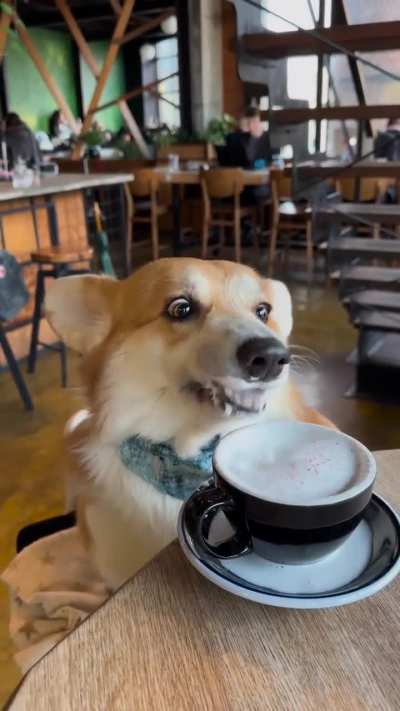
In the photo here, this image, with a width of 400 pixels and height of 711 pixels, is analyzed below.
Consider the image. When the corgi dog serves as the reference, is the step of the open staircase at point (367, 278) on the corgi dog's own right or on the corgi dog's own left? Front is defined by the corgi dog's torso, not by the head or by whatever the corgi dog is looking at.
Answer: on the corgi dog's own left

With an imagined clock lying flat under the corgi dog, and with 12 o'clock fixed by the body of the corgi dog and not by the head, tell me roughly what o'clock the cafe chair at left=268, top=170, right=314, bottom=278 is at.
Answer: The cafe chair is roughly at 6 o'clock from the corgi dog.

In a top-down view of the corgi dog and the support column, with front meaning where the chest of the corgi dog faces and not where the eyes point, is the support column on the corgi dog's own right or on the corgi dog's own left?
on the corgi dog's own left

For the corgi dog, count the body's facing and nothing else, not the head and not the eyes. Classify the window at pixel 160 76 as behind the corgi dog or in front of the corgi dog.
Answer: behind

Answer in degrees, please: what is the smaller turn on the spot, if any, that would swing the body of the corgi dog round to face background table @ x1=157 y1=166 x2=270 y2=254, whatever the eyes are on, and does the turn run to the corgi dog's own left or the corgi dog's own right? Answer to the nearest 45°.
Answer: approximately 135° to the corgi dog's own left

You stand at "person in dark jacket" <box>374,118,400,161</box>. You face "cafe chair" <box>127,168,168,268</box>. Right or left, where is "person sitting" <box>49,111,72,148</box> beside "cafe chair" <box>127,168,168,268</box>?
right

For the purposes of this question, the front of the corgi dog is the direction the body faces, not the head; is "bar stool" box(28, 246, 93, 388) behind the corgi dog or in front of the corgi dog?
behind

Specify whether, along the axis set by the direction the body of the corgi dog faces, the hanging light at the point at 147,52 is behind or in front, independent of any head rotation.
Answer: behind

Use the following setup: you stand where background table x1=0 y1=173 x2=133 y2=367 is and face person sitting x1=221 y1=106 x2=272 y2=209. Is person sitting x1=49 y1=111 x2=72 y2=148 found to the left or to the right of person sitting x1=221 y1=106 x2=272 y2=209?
left
